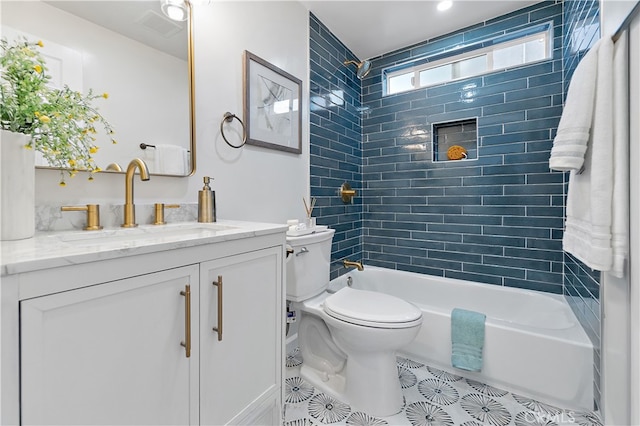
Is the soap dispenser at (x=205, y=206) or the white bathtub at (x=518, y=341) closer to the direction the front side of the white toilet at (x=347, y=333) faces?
the white bathtub

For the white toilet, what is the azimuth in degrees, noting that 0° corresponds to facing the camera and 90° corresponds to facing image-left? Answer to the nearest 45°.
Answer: approximately 315°

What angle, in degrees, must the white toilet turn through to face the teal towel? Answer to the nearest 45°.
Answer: approximately 45° to its left

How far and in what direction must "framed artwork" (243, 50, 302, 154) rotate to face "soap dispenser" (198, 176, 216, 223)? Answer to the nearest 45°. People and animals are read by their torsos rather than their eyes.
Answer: approximately 90° to its right

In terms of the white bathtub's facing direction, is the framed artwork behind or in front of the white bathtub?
in front

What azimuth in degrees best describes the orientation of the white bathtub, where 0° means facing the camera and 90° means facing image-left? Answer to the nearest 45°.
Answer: approximately 45°

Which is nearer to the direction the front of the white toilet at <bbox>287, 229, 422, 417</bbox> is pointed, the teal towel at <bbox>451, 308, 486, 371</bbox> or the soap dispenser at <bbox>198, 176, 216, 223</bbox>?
the teal towel

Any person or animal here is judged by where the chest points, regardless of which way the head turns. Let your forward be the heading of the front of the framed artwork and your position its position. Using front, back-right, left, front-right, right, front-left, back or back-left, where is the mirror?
right

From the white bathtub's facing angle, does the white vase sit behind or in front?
in front
